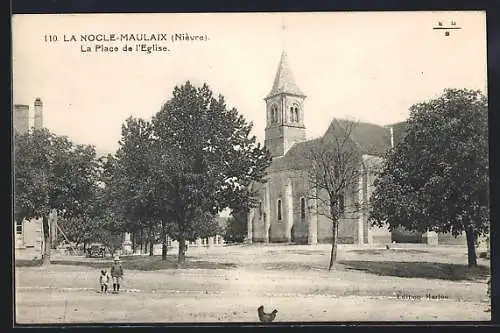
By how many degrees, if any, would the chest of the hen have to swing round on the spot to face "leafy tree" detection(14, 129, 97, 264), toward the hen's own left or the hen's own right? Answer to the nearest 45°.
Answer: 0° — it already faces it

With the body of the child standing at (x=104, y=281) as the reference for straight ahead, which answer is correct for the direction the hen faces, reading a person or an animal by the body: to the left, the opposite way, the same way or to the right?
to the right

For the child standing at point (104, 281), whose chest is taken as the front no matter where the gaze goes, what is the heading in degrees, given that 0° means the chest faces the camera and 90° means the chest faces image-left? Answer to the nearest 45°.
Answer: approximately 0°

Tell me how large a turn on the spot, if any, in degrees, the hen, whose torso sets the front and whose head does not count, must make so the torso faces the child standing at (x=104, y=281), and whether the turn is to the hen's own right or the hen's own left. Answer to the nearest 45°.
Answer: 0° — it already faces them

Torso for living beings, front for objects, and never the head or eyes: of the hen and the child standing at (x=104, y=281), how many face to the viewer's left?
1
